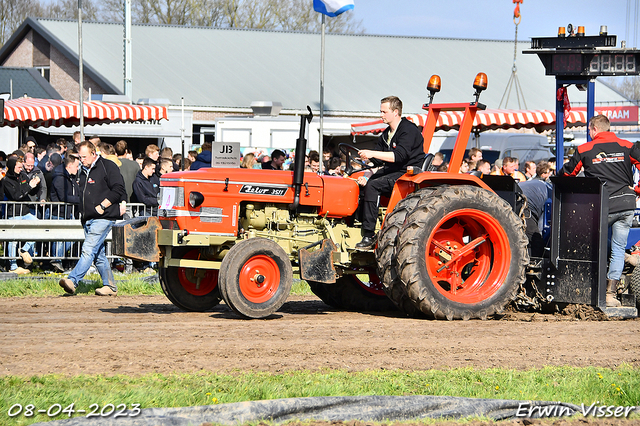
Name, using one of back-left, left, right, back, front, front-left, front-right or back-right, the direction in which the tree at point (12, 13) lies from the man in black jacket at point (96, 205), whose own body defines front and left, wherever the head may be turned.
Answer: back-right

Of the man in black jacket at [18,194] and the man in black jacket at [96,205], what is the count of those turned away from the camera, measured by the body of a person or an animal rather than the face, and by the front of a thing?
0

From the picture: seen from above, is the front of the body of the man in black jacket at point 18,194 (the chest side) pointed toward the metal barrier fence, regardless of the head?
yes

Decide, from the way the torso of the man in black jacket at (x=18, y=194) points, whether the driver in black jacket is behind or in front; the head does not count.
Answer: in front

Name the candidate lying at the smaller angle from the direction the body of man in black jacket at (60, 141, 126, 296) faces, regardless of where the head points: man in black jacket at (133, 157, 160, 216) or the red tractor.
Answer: the red tractor

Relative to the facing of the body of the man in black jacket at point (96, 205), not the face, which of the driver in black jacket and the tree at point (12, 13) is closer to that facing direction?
the driver in black jacket

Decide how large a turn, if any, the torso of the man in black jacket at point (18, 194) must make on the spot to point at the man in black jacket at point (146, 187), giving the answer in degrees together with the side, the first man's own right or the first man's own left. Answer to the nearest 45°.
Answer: approximately 45° to the first man's own left

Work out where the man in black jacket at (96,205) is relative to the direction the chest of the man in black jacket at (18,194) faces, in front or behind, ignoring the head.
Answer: in front

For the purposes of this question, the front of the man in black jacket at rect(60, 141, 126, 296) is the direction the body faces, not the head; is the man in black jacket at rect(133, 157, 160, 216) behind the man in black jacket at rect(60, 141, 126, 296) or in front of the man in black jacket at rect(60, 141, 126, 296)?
behind

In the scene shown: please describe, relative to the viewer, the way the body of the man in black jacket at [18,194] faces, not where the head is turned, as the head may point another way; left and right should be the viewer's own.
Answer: facing the viewer and to the right of the viewer

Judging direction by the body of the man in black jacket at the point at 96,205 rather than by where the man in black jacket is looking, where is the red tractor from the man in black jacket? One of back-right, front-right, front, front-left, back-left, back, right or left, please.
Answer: left

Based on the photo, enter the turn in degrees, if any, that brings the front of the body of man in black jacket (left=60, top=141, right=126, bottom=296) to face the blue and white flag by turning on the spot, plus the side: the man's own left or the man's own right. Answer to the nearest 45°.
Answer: approximately 180°

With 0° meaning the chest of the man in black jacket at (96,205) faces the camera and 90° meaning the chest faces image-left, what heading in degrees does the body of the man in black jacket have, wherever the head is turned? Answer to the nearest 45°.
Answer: approximately 45°
